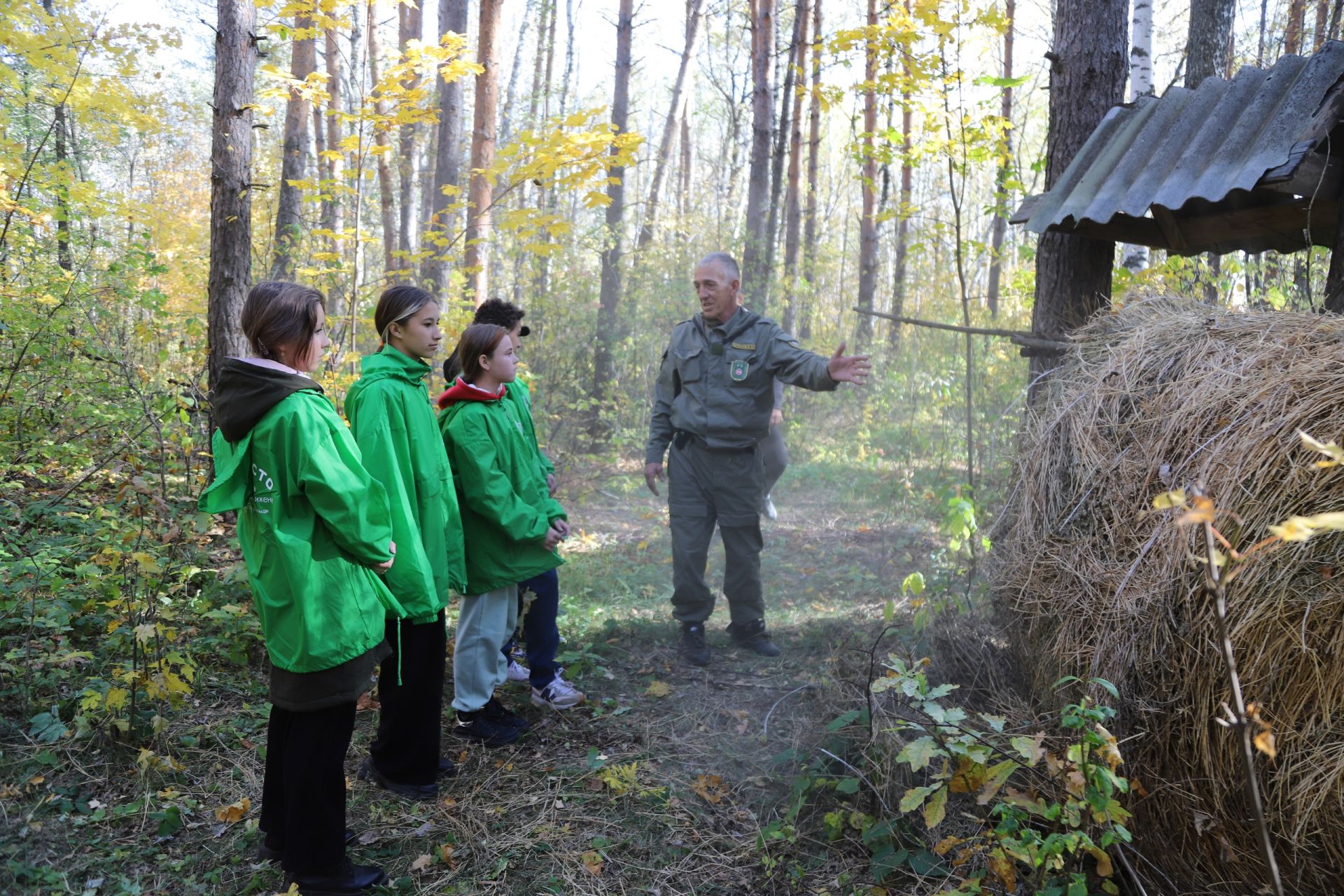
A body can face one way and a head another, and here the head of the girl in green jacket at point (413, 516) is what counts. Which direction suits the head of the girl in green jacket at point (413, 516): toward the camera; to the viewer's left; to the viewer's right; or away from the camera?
to the viewer's right

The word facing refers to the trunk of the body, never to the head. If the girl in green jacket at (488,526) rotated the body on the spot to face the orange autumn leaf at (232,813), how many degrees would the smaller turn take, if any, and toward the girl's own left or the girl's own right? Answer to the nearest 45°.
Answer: approximately 135° to the girl's own right

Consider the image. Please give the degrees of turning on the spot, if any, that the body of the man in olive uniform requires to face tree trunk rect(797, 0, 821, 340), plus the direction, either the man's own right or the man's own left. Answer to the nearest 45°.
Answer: approximately 180°

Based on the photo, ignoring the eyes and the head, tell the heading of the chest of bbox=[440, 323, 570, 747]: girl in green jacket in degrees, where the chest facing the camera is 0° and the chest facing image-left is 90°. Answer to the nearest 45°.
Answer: approximately 270°

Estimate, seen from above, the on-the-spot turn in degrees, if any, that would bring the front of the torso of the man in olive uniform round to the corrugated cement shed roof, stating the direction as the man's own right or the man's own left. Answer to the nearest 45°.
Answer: approximately 45° to the man's own left

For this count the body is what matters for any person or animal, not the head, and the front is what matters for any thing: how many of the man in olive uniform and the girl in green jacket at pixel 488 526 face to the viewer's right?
1

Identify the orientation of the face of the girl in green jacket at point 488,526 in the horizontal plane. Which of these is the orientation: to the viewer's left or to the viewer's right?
to the viewer's right

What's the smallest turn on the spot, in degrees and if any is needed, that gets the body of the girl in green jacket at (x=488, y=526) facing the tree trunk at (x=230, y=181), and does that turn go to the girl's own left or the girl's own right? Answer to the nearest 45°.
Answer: approximately 135° to the girl's own left

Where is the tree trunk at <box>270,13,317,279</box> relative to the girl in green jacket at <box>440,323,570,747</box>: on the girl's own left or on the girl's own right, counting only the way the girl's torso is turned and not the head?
on the girl's own left

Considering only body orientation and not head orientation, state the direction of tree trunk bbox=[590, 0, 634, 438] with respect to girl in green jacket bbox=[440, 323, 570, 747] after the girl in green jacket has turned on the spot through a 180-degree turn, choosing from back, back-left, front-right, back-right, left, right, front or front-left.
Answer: right

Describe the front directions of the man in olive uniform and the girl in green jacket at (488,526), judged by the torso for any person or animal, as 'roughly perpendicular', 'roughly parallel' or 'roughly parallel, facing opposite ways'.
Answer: roughly perpendicular

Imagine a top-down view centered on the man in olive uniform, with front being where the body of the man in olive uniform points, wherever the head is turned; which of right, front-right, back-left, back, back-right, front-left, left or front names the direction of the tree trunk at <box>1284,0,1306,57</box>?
back-left

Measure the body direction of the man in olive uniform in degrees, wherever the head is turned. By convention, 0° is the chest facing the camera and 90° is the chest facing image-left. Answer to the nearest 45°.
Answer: approximately 0°

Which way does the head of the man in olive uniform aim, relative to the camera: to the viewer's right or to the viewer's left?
to the viewer's left

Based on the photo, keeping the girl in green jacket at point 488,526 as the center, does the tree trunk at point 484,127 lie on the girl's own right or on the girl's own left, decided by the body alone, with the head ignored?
on the girl's own left
